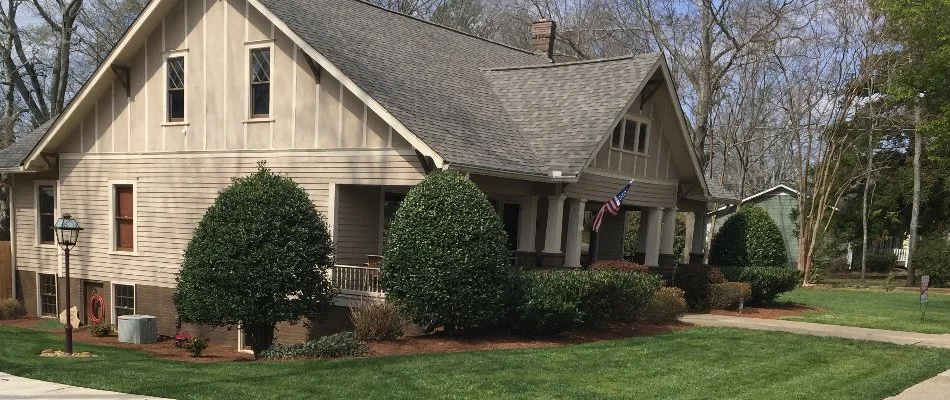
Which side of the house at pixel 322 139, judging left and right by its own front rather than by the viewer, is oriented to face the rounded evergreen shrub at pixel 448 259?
front

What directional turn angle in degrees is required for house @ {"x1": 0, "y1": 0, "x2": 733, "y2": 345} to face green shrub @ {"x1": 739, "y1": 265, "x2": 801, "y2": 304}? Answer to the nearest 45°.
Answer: approximately 45° to its left

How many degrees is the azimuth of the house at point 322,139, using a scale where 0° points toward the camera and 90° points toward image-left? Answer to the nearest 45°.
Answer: approximately 315°

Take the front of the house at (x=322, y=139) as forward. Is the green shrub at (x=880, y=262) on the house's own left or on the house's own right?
on the house's own left

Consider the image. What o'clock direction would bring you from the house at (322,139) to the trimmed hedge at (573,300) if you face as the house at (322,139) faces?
The trimmed hedge is roughly at 12 o'clock from the house.

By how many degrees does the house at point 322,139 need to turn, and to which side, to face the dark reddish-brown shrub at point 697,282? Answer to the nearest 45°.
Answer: approximately 45° to its left

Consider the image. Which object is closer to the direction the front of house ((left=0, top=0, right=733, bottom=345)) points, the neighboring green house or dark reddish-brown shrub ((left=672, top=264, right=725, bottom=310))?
the dark reddish-brown shrub
